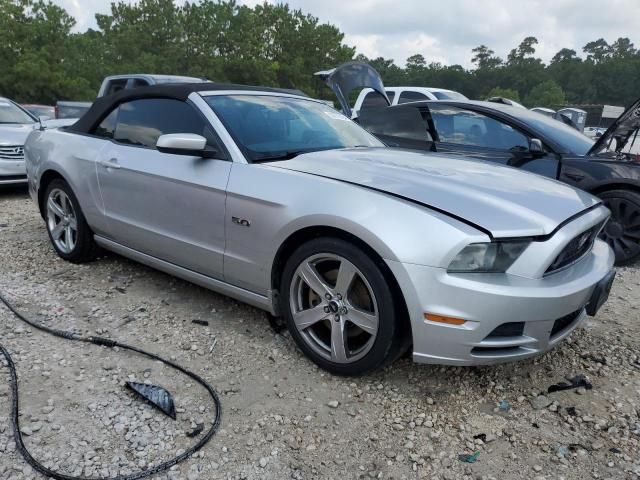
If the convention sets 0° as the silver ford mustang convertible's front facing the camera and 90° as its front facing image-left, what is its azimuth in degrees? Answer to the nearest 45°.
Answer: approximately 315°

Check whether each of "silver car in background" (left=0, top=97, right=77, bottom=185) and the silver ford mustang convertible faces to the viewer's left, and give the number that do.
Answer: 0

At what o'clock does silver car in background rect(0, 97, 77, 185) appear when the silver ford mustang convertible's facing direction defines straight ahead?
The silver car in background is roughly at 6 o'clock from the silver ford mustang convertible.

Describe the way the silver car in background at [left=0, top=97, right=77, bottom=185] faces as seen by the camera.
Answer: facing the viewer and to the right of the viewer

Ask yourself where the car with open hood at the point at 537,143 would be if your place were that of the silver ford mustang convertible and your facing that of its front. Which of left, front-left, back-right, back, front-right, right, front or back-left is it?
left

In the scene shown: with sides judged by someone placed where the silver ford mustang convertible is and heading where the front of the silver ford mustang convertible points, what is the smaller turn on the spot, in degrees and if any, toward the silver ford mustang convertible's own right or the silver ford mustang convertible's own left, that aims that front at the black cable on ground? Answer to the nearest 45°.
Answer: approximately 90° to the silver ford mustang convertible's own right

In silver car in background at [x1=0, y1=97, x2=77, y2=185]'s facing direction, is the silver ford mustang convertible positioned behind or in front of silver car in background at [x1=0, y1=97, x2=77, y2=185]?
in front

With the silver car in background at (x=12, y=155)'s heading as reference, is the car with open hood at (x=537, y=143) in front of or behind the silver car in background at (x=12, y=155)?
in front
